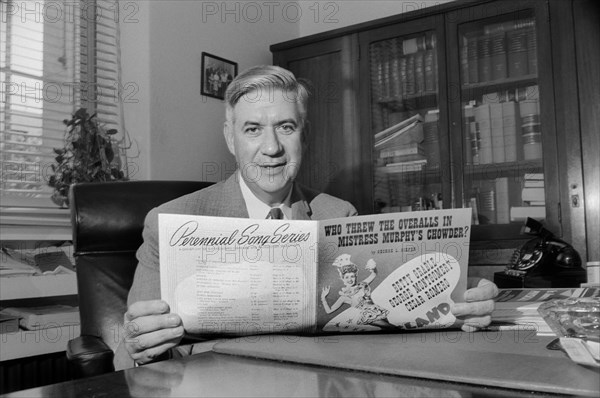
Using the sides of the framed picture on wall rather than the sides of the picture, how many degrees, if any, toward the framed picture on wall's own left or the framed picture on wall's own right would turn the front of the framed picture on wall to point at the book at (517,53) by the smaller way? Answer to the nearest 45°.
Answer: approximately 45° to the framed picture on wall's own left

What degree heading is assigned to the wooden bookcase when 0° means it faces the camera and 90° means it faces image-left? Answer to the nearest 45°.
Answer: approximately 45°

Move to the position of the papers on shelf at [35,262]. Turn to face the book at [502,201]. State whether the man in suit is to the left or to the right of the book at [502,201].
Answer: right

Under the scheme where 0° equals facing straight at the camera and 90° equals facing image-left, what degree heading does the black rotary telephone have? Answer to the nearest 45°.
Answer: approximately 45°
